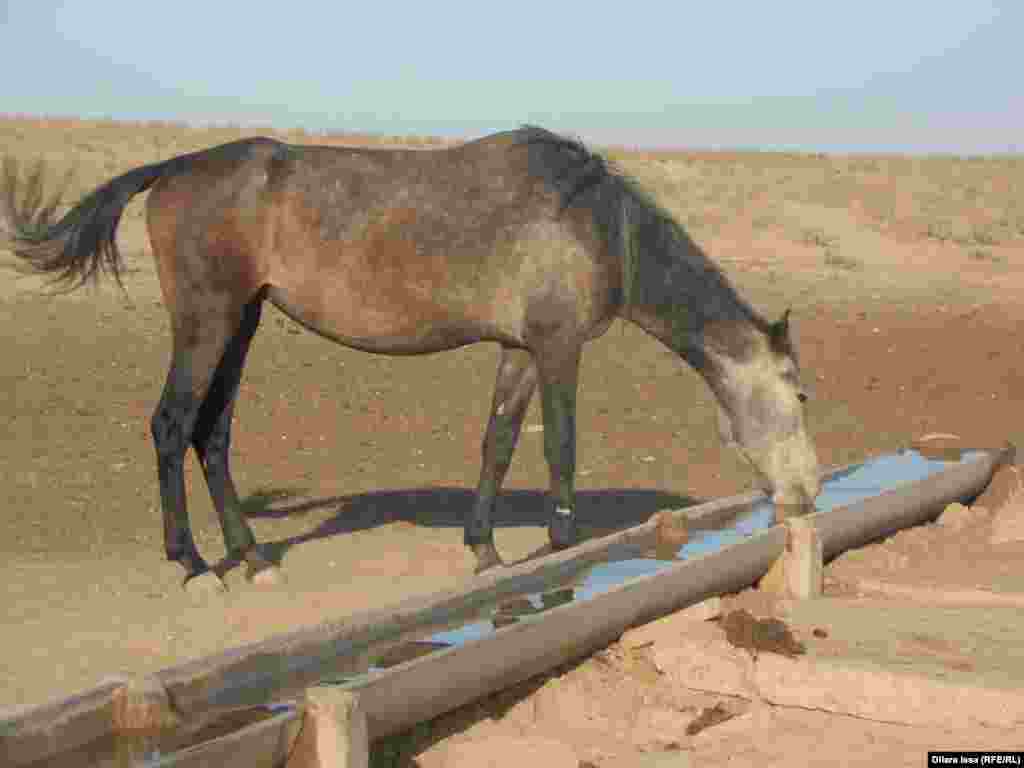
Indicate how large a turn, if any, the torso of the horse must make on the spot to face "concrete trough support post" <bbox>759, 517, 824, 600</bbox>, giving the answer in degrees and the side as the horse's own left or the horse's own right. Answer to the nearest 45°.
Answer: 0° — it already faces it

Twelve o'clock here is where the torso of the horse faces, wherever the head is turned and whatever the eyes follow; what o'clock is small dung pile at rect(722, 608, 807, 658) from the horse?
The small dung pile is roughly at 2 o'clock from the horse.

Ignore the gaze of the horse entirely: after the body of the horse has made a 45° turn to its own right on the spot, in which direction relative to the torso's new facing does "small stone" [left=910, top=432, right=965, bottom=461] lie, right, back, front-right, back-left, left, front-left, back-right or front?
left

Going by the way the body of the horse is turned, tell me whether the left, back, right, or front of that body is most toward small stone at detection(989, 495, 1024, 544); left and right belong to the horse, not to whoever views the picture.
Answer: front

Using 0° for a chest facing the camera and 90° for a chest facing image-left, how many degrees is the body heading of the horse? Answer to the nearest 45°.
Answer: approximately 270°

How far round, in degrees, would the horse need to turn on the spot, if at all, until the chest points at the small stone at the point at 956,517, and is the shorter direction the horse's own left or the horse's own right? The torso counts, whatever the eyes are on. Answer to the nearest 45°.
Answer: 0° — it already faces it

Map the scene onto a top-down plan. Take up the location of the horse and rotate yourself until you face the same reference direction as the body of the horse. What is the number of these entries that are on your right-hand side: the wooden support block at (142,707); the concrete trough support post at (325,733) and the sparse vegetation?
2

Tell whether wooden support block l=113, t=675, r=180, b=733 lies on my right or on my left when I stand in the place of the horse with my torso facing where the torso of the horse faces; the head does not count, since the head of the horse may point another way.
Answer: on my right

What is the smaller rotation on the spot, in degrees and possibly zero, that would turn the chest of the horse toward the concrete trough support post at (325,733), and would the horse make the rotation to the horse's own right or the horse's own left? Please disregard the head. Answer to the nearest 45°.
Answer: approximately 90° to the horse's own right
